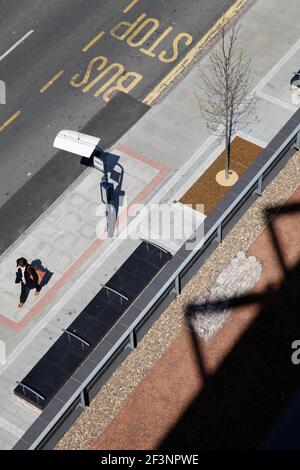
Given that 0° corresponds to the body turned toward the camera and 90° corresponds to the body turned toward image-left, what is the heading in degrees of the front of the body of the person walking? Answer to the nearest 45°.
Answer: approximately 45°

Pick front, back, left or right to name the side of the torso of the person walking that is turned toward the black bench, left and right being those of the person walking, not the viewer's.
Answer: left

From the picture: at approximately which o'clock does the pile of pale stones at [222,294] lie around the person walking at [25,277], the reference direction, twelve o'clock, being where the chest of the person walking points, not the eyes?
The pile of pale stones is roughly at 9 o'clock from the person walking.
